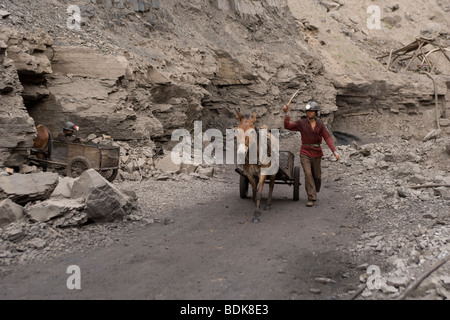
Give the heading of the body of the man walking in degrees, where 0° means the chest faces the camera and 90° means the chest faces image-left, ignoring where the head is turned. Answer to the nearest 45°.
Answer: approximately 0°

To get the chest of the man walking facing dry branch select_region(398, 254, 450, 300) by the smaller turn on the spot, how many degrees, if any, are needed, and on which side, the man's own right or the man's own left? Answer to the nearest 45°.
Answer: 0° — they already face it

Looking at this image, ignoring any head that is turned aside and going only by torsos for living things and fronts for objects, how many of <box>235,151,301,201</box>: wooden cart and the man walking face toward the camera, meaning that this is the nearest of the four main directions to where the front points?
2

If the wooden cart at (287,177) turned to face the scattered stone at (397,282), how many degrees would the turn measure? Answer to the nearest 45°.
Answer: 0° — it already faces it

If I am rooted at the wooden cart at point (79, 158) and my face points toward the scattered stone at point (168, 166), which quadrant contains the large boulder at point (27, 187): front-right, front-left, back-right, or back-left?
back-right

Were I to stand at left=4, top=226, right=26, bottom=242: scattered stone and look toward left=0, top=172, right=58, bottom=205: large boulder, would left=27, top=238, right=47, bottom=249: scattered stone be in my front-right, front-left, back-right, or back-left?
back-right

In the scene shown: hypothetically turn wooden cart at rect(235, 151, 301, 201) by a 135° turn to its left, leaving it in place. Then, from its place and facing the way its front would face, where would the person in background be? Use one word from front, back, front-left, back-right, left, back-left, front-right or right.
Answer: back-left

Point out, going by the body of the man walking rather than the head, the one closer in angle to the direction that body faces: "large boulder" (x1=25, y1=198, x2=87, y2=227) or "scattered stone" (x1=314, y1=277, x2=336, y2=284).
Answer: the scattered stone

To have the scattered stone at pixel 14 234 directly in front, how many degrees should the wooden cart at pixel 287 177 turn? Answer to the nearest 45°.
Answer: approximately 45° to its right

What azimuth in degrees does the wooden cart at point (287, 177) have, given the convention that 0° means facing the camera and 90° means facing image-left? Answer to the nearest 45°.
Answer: approximately 0°

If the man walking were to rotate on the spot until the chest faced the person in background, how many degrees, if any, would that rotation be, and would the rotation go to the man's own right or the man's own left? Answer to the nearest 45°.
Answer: approximately 90° to the man's own right
